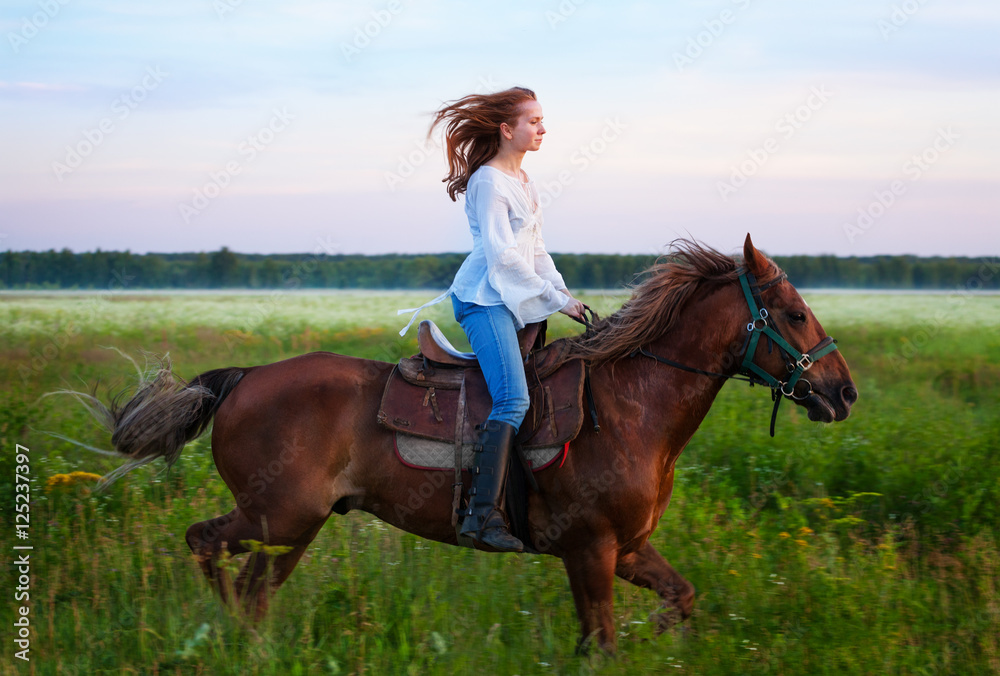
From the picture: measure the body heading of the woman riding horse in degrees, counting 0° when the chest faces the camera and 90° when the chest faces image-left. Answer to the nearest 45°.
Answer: approximately 270°

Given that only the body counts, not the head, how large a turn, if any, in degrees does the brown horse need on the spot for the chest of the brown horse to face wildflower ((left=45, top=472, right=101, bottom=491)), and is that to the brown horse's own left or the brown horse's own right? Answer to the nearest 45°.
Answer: approximately 135° to the brown horse's own left

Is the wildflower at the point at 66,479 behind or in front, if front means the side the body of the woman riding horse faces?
behind

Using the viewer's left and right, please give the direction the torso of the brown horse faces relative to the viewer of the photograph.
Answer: facing to the right of the viewer

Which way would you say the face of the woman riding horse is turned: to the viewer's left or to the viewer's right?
to the viewer's right
